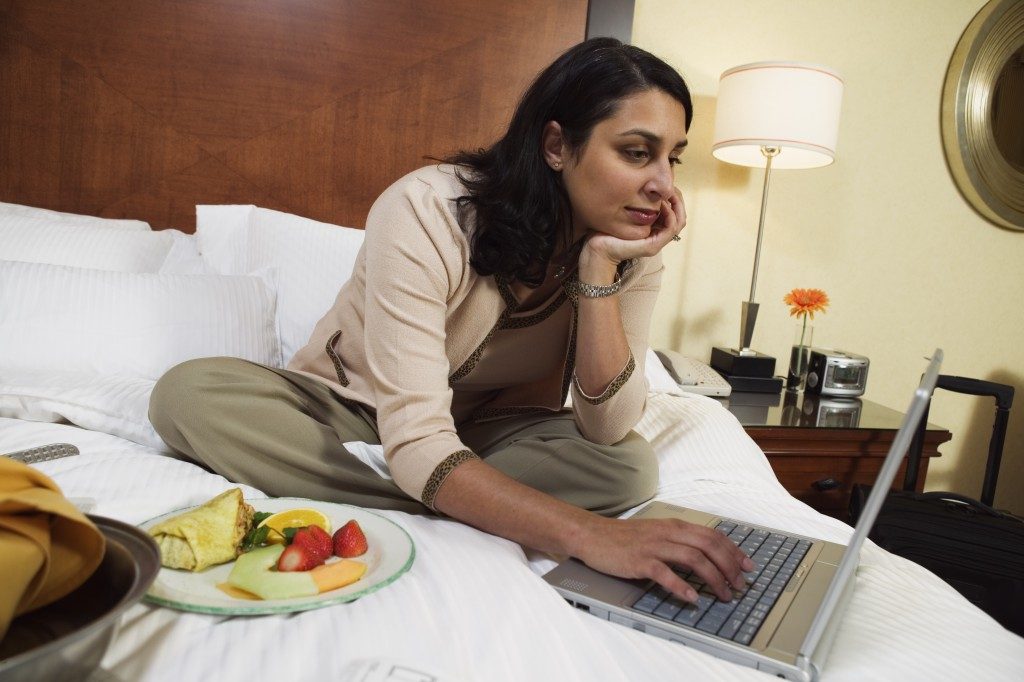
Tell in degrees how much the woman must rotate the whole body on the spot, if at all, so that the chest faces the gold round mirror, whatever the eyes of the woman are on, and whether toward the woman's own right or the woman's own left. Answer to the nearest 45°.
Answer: approximately 90° to the woman's own left

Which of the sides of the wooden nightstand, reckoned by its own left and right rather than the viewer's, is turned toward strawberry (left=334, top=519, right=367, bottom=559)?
front

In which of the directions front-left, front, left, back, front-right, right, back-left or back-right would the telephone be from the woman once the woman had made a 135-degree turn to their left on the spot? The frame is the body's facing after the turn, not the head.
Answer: front-right

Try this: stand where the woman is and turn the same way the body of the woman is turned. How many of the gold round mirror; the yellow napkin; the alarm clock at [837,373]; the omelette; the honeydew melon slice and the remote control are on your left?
2

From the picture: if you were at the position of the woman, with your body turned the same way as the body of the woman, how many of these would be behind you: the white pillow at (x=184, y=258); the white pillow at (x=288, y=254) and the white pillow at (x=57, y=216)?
3

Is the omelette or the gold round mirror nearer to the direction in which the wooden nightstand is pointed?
the omelette

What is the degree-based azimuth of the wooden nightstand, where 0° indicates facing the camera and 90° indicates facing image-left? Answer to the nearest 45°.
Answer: approximately 0°

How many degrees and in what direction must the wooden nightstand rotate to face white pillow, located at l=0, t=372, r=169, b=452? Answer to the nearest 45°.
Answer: approximately 45° to its right

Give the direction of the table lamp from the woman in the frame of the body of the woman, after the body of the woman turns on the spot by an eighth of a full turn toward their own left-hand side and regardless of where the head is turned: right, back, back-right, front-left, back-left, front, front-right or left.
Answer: front-left

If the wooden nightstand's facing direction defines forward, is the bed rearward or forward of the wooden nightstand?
forward

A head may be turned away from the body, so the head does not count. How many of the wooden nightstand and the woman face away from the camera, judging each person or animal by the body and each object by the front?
0

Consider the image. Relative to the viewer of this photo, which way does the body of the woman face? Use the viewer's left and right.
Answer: facing the viewer and to the right of the viewer

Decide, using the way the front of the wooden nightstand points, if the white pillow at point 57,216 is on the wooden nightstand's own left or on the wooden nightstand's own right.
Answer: on the wooden nightstand's own right

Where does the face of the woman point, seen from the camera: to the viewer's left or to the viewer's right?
to the viewer's right

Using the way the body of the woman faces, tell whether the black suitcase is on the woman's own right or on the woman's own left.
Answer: on the woman's own left

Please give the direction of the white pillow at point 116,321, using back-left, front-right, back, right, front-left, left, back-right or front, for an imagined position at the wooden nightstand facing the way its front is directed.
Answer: front-right
